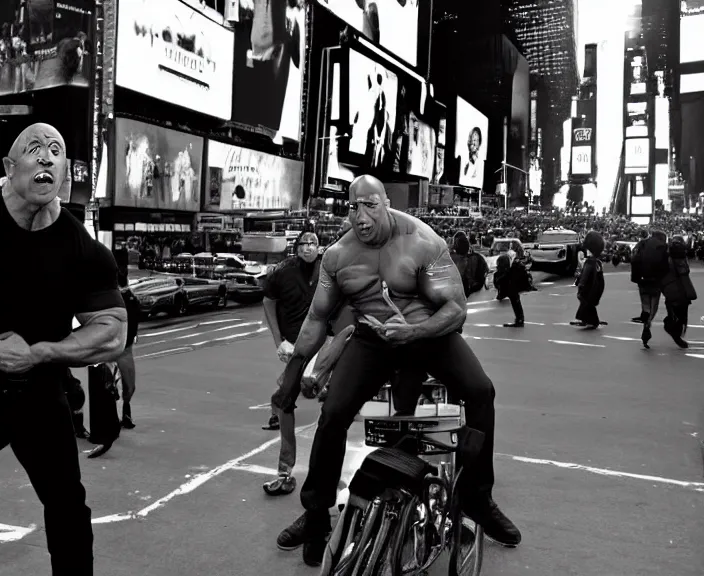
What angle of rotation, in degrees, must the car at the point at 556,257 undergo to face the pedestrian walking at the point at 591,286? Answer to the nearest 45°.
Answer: approximately 45° to its left

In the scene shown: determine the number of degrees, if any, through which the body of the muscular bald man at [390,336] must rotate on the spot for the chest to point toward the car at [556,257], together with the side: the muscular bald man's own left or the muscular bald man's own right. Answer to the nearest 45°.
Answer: approximately 180°

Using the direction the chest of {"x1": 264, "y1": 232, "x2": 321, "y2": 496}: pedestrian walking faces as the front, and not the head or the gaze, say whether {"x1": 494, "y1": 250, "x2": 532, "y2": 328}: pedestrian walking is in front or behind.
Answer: behind

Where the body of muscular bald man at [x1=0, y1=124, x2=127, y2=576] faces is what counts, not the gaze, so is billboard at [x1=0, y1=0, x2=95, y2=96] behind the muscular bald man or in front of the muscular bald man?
behind

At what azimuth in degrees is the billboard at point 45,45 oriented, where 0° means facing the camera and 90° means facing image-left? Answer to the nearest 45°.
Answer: approximately 315°

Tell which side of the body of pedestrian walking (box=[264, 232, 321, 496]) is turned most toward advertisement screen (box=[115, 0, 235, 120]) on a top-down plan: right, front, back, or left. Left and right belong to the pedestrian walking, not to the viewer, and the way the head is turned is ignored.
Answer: back

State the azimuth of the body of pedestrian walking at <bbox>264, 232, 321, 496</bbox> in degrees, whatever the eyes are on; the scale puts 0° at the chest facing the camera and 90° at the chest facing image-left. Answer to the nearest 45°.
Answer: approximately 0°

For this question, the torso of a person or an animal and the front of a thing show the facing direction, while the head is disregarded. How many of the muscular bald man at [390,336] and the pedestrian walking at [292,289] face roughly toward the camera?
2
